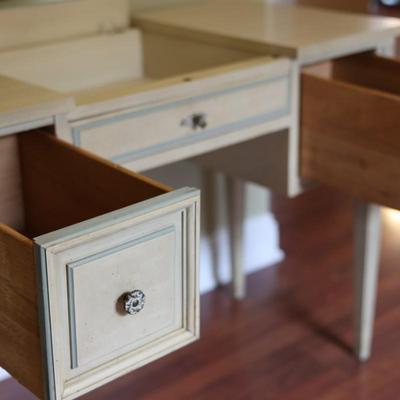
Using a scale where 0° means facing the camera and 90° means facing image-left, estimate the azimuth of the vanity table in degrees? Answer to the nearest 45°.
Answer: approximately 315°
